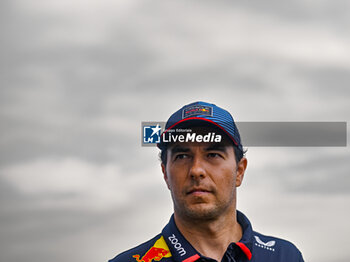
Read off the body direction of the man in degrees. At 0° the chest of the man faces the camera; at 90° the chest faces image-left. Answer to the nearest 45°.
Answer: approximately 0°
